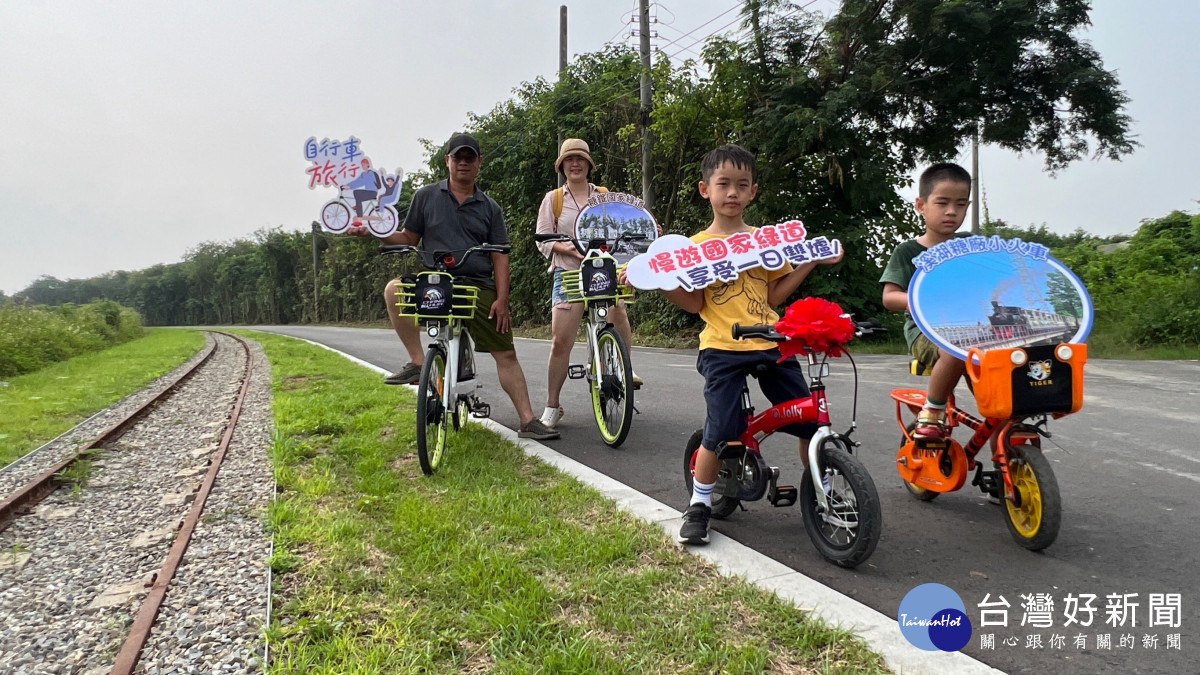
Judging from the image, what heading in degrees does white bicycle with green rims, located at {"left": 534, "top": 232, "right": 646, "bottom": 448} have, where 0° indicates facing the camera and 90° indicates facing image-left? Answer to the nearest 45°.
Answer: approximately 0°

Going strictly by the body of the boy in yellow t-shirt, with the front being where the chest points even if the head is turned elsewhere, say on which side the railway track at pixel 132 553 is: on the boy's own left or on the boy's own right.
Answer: on the boy's own right

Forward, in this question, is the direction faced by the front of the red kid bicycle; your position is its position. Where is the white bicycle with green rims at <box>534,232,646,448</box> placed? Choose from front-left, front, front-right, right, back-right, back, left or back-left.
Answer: back

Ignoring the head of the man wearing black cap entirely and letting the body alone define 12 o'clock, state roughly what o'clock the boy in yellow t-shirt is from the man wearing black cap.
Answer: The boy in yellow t-shirt is roughly at 11 o'clock from the man wearing black cap.

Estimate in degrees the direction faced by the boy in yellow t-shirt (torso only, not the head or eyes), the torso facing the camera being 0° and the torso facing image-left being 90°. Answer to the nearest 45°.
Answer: approximately 0°

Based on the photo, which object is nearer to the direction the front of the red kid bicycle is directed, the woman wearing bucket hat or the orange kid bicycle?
the orange kid bicycle

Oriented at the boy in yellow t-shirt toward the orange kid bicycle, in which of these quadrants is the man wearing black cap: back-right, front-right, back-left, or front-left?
back-left

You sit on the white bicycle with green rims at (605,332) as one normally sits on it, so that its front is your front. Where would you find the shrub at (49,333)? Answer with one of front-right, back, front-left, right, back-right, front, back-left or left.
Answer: back-right

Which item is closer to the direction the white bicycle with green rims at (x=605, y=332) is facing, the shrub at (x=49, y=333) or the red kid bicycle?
the red kid bicycle

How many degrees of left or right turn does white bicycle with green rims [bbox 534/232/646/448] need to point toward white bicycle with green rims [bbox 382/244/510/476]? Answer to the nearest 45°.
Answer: approximately 90° to its right
